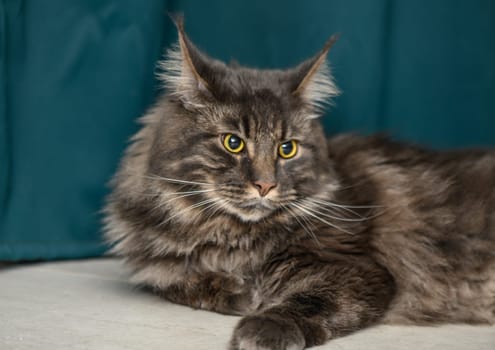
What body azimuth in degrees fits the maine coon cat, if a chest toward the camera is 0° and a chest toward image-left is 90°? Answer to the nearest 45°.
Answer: approximately 45°
